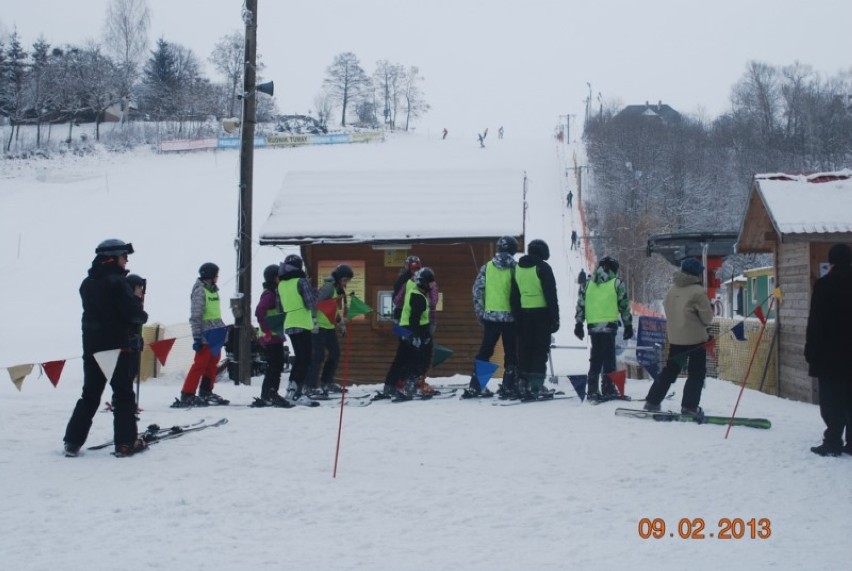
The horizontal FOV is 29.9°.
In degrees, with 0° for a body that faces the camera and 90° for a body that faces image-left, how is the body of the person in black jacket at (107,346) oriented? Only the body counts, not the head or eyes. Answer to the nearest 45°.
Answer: approximately 270°

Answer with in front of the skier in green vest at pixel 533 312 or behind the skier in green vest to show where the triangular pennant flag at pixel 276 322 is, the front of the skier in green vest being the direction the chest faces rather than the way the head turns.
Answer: behind

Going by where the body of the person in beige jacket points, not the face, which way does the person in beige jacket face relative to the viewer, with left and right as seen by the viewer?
facing away from the viewer and to the right of the viewer

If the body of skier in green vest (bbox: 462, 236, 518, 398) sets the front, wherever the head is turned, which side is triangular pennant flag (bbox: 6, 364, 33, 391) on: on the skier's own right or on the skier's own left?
on the skier's own left

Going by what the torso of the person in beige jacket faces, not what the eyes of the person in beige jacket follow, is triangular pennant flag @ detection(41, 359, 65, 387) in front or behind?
behind

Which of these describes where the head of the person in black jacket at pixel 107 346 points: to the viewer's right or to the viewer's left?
to the viewer's right

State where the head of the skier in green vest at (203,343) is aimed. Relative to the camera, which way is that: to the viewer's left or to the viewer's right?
to the viewer's right

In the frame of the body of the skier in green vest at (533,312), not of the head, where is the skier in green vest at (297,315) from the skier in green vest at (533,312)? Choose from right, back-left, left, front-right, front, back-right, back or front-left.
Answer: back-left
